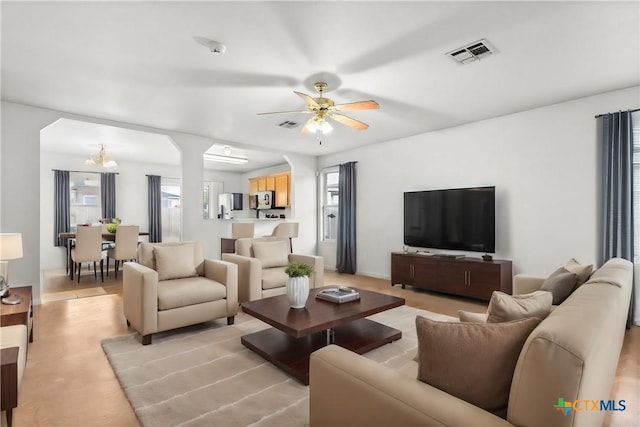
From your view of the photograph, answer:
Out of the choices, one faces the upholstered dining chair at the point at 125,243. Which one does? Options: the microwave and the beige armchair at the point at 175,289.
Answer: the microwave

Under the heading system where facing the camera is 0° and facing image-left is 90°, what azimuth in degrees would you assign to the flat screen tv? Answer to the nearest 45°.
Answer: approximately 45°

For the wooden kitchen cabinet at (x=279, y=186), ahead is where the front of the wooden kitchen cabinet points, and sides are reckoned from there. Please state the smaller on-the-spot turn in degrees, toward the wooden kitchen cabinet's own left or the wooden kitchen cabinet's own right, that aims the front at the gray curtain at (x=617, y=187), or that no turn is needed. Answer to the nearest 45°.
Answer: approximately 90° to the wooden kitchen cabinet's own left

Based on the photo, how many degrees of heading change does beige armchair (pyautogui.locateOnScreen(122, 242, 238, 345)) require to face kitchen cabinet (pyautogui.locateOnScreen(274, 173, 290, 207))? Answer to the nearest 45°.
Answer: approximately 90° to its left

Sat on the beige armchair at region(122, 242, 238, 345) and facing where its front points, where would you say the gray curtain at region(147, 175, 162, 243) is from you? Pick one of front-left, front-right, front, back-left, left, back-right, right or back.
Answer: back-left

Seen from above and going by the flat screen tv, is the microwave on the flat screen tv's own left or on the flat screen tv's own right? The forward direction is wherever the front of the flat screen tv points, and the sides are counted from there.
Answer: on the flat screen tv's own right

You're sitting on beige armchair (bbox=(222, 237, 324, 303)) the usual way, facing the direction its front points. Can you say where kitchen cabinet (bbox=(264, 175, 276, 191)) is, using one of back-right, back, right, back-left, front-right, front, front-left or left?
back-left

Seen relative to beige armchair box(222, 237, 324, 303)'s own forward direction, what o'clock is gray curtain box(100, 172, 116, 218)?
The gray curtain is roughly at 6 o'clock from the beige armchair.

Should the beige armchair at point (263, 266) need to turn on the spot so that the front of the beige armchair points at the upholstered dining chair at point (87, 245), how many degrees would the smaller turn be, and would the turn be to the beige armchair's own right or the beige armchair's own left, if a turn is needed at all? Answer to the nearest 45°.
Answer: approximately 180°

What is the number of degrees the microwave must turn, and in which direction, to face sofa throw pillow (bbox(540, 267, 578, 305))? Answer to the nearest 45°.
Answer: approximately 45° to its left

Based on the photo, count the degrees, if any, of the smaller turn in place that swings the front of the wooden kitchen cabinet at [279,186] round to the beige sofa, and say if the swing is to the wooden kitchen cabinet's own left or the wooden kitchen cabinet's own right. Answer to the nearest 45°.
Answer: approximately 45° to the wooden kitchen cabinet's own left

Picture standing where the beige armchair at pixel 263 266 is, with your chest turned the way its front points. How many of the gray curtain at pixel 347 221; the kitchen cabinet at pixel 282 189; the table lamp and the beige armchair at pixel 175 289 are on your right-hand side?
2
